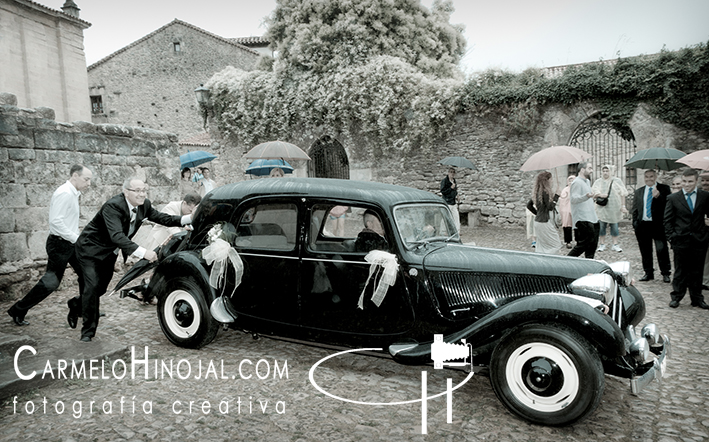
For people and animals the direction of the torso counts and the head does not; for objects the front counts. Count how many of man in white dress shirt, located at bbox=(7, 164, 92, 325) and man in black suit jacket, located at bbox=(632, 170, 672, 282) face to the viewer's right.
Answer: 1

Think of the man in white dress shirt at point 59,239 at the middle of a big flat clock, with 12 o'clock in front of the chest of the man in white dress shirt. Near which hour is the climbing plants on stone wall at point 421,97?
The climbing plants on stone wall is roughly at 11 o'clock from the man in white dress shirt.

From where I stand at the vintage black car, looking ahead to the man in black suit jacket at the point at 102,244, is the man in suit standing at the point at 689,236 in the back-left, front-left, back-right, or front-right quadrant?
back-right

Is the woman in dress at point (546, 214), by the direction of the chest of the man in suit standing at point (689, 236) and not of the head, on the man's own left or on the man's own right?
on the man's own right

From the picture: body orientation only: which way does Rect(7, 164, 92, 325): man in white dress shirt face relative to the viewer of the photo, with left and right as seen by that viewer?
facing to the right of the viewer

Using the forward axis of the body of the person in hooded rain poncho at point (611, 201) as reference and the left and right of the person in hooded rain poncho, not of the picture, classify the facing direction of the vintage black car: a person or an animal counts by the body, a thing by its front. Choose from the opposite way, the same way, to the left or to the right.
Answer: to the left

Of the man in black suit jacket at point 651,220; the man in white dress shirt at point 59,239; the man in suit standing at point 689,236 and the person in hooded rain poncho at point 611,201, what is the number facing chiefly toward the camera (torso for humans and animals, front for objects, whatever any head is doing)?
3

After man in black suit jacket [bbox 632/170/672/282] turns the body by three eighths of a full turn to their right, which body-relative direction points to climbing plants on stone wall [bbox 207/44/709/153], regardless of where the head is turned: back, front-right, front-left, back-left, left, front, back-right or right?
front
